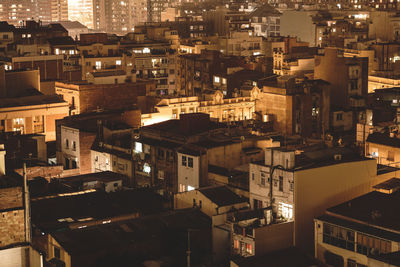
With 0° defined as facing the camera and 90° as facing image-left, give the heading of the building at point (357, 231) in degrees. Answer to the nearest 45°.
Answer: approximately 45°

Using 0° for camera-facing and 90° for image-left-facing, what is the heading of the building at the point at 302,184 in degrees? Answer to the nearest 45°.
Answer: approximately 45°

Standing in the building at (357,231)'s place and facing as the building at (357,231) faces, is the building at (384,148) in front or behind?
behind

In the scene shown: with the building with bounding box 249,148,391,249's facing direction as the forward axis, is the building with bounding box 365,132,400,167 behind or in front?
behind

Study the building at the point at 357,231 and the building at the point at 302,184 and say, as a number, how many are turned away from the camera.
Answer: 0
